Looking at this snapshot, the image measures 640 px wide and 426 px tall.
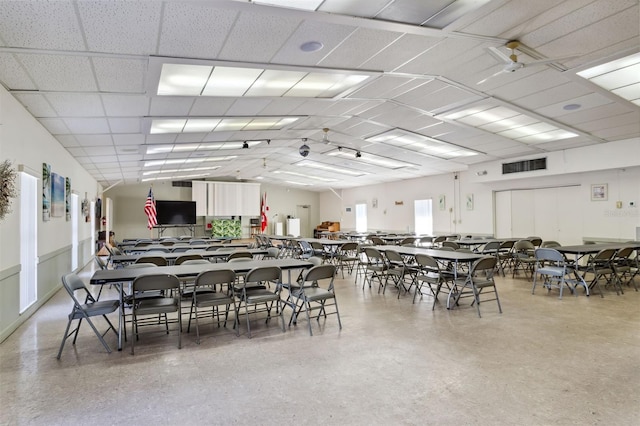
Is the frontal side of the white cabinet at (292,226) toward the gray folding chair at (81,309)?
yes

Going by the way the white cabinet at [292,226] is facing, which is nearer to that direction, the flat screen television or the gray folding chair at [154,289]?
the gray folding chair

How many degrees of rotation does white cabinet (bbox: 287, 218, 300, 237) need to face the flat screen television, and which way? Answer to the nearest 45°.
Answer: approximately 45° to its right

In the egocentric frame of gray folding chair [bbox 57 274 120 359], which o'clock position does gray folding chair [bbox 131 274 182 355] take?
gray folding chair [bbox 131 274 182 355] is roughly at 1 o'clock from gray folding chair [bbox 57 274 120 359].

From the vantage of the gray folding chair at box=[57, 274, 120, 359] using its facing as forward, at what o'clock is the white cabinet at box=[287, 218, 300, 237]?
The white cabinet is roughly at 10 o'clock from the gray folding chair.

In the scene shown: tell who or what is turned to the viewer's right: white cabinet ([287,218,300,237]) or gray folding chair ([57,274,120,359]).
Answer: the gray folding chair

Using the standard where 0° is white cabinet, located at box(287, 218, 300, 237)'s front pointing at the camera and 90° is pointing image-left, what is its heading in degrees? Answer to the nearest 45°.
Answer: approximately 0°

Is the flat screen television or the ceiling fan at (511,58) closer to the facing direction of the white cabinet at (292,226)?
the ceiling fan

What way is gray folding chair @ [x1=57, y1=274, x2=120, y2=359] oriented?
to the viewer's right

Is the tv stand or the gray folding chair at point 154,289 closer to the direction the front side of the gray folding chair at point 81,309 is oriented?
the gray folding chair

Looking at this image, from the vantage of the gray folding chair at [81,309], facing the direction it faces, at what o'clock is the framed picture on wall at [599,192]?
The framed picture on wall is roughly at 12 o'clock from the gray folding chair.

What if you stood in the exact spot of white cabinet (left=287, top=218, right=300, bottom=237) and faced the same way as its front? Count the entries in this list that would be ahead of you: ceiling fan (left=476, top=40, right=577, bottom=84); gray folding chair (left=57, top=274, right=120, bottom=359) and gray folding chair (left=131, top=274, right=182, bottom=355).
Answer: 3

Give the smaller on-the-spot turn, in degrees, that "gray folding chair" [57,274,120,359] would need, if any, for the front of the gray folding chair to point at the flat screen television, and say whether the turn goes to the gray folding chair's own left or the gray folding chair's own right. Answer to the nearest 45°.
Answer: approximately 90° to the gray folding chair's own left

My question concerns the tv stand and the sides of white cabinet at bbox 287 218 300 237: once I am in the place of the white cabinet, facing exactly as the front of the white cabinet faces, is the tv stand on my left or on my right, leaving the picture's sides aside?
on my right

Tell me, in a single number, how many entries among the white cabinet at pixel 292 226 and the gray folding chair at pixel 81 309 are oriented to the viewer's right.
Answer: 1

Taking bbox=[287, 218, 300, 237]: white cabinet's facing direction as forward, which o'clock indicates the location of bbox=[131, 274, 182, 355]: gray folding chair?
The gray folding chair is roughly at 12 o'clock from the white cabinet.
